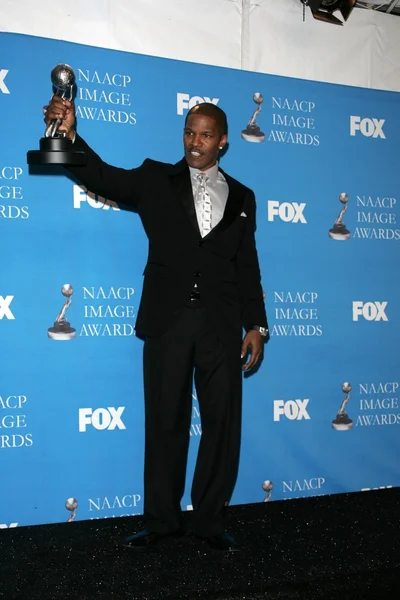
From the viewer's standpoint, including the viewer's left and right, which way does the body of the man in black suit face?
facing the viewer
